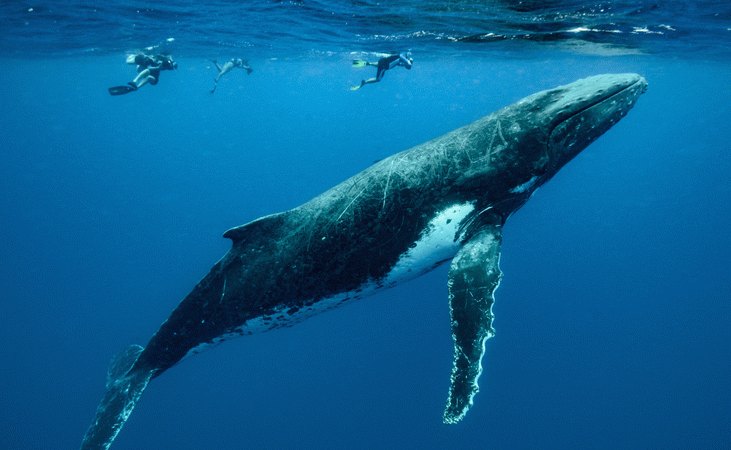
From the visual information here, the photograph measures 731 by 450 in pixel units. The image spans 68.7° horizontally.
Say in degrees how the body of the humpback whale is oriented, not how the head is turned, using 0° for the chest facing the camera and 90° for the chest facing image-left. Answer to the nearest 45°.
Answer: approximately 270°

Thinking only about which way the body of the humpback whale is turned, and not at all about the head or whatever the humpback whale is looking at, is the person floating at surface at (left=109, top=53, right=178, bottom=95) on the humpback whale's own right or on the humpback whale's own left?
on the humpback whale's own left
